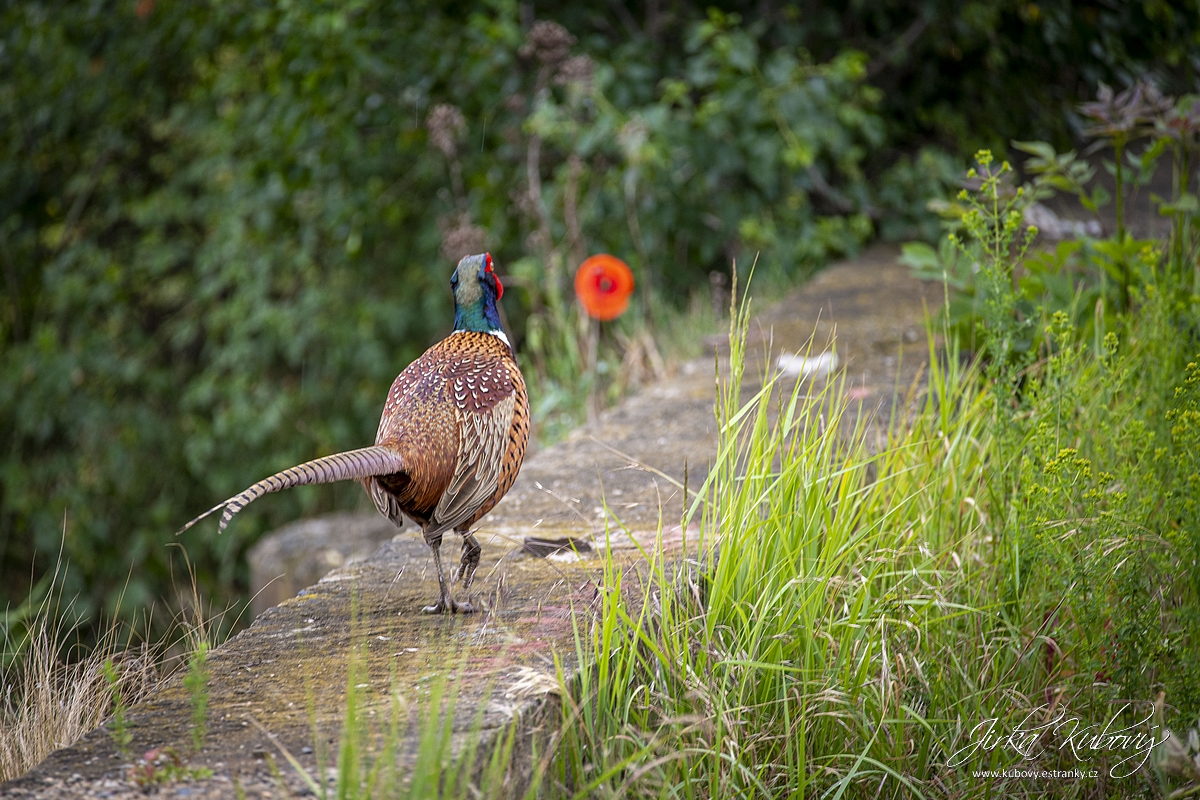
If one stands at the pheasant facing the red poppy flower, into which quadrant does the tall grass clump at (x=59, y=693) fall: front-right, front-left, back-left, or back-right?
back-left

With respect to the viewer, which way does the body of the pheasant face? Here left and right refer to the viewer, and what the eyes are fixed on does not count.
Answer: facing away from the viewer and to the right of the viewer

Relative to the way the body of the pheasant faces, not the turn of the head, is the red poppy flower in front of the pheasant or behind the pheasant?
in front
